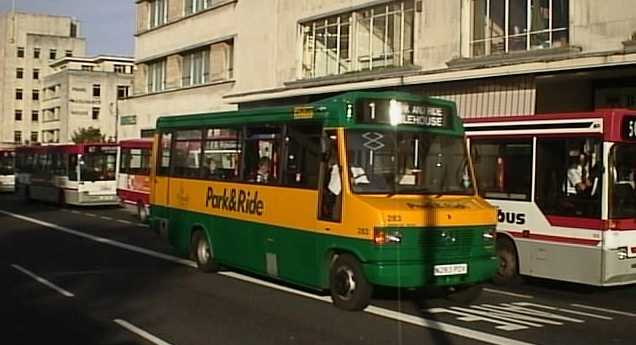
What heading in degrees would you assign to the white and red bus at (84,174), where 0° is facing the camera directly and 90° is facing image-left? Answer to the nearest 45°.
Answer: approximately 315°

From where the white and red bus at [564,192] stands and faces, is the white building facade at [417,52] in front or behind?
behind

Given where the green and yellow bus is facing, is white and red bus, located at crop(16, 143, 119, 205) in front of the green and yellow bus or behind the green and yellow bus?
behind

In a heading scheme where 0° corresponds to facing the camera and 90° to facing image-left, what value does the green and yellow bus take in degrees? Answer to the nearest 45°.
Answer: approximately 315°

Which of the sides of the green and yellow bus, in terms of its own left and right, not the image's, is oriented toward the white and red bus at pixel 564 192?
left

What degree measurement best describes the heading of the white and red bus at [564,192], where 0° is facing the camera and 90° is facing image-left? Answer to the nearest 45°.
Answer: approximately 315°

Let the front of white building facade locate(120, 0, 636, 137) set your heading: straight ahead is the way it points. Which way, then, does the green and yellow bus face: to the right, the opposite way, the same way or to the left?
to the left
